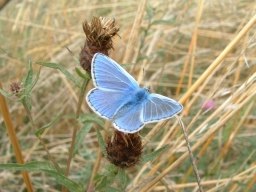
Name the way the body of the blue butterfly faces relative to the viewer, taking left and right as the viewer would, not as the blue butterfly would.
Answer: facing away from the viewer and to the right of the viewer
